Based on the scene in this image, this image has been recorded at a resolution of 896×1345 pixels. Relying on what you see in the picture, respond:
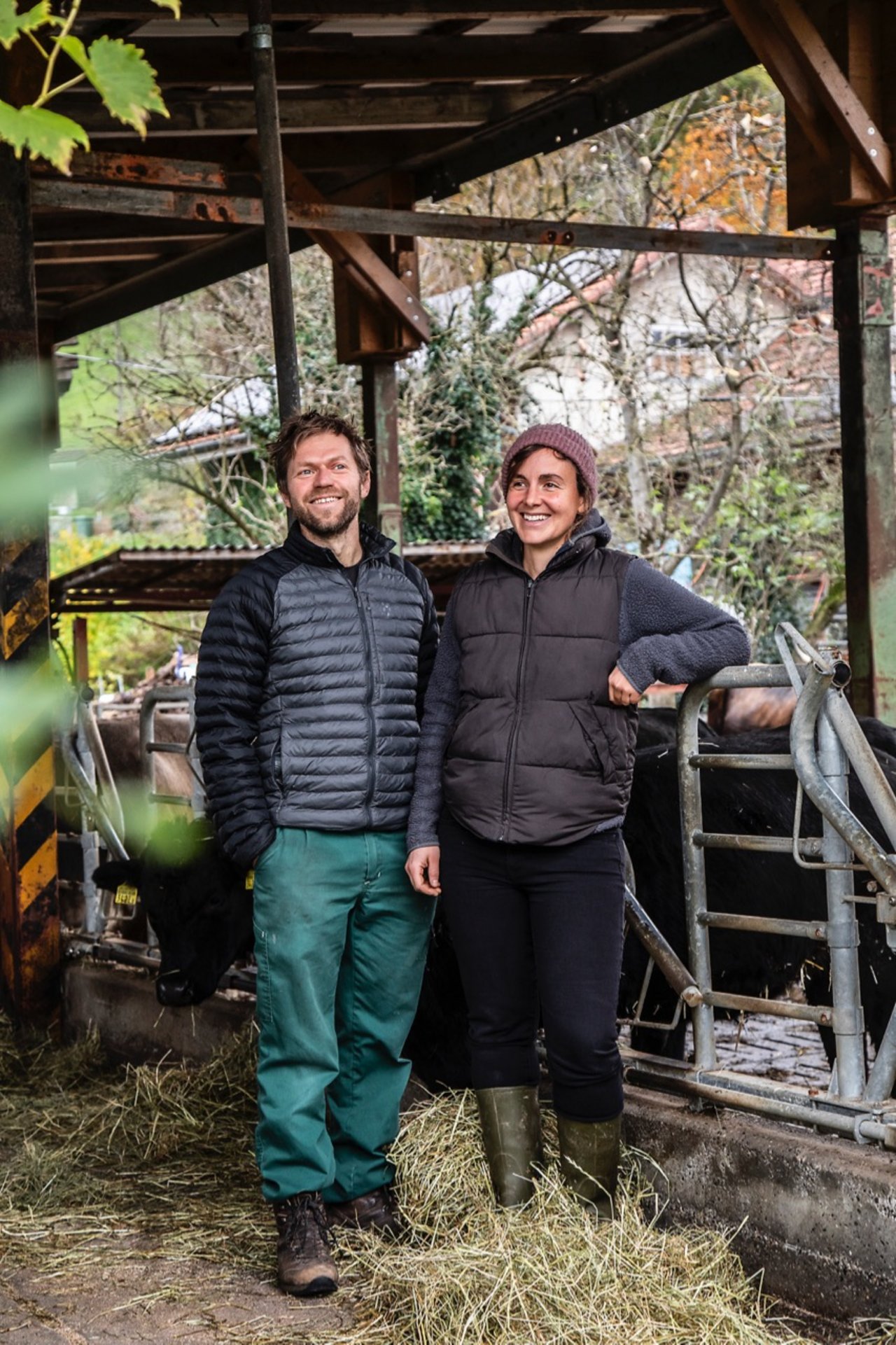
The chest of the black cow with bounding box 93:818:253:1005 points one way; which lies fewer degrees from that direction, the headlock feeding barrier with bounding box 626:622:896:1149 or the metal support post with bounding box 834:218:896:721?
the headlock feeding barrier

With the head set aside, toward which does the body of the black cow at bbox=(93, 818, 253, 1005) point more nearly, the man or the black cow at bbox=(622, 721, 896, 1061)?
the man

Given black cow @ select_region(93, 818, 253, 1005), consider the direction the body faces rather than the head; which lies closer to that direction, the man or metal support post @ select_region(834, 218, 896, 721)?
the man

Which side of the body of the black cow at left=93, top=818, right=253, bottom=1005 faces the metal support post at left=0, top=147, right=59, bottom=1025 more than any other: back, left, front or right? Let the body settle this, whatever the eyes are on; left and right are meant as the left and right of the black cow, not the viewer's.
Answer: right

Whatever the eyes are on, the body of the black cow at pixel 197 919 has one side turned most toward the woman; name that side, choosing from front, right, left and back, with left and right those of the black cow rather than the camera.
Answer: left

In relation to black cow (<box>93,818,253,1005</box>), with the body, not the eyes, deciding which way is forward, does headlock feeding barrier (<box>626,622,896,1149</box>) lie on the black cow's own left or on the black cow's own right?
on the black cow's own left

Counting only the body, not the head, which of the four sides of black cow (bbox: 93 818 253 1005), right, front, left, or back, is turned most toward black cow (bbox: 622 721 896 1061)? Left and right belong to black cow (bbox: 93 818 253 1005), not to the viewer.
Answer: left

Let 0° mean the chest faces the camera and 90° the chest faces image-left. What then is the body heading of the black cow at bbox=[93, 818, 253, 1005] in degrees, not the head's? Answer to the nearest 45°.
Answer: approximately 45°
